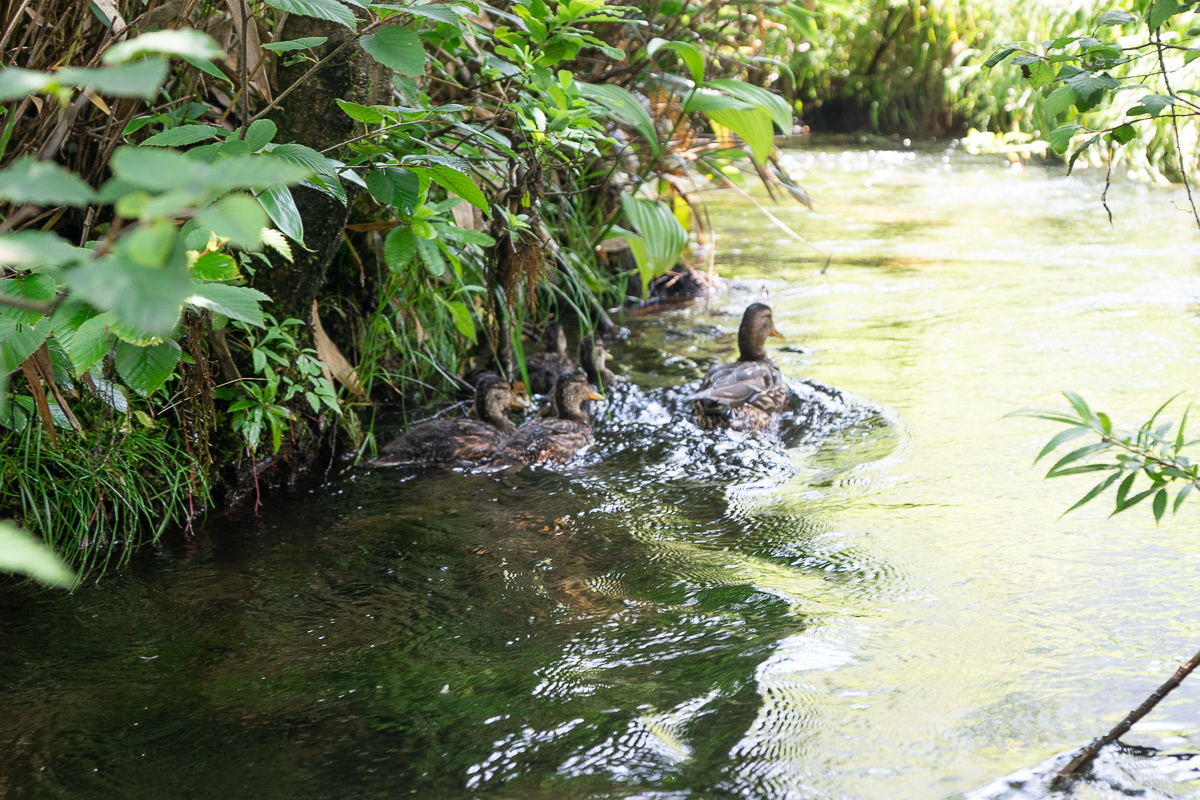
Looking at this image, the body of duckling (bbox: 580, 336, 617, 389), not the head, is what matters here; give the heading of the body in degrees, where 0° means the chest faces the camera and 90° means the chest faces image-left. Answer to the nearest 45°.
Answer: approximately 270°

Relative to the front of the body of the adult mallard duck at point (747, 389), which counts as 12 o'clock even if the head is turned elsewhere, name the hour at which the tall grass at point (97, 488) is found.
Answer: The tall grass is roughly at 6 o'clock from the adult mallard duck.

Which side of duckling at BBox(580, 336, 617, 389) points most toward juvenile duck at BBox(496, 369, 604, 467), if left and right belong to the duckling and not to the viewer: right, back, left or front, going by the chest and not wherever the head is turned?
right

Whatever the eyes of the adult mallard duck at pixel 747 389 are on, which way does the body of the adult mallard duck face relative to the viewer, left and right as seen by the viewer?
facing away from the viewer and to the right of the viewer

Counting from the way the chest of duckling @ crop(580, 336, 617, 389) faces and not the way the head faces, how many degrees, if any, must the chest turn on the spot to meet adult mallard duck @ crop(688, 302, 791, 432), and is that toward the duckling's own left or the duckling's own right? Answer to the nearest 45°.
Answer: approximately 45° to the duckling's own right
